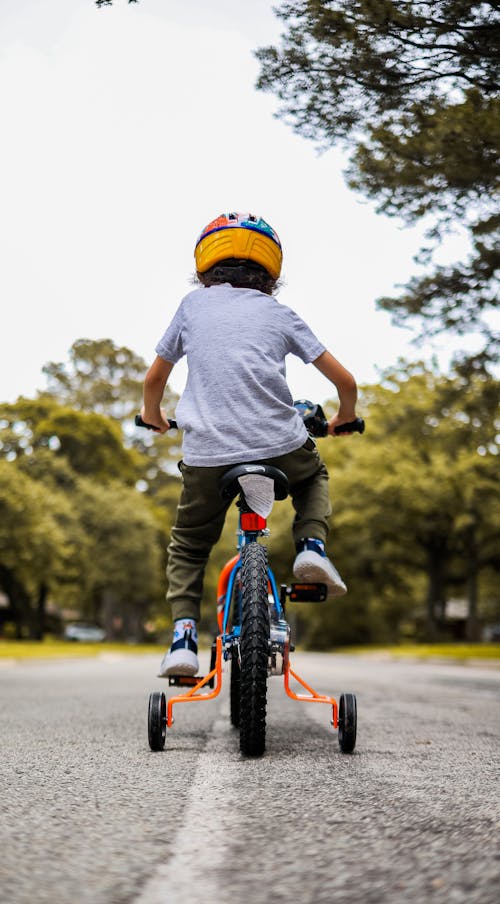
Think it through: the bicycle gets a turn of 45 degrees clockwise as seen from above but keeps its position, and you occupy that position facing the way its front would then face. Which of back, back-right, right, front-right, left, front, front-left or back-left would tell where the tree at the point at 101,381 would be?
front-left

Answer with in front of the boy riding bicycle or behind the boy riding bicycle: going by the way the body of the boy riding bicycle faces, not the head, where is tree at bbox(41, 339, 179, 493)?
in front

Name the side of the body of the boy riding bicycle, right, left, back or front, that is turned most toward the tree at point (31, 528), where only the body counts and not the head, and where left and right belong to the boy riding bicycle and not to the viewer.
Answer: front

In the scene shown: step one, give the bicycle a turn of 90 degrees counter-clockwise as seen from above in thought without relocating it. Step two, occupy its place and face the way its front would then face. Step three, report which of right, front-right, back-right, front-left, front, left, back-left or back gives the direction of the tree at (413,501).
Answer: right

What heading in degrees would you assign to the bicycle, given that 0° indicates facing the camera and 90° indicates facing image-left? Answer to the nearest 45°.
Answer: approximately 180°

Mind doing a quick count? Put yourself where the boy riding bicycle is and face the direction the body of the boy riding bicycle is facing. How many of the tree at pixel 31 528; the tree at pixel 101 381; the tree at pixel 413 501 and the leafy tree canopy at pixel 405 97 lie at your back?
0

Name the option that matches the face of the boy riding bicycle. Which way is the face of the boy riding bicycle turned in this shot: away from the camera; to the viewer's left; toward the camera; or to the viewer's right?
away from the camera

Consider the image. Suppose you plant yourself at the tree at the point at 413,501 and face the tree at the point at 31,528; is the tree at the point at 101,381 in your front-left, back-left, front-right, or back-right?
front-right

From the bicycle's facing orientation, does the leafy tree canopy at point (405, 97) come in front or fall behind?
in front

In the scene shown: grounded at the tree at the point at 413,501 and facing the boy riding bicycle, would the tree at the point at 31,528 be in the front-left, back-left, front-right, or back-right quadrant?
front-right

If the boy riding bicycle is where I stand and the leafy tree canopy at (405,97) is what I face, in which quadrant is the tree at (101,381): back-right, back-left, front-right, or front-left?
front-left

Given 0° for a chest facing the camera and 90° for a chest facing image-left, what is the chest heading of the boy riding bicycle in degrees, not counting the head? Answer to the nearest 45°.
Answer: approximately 180°
